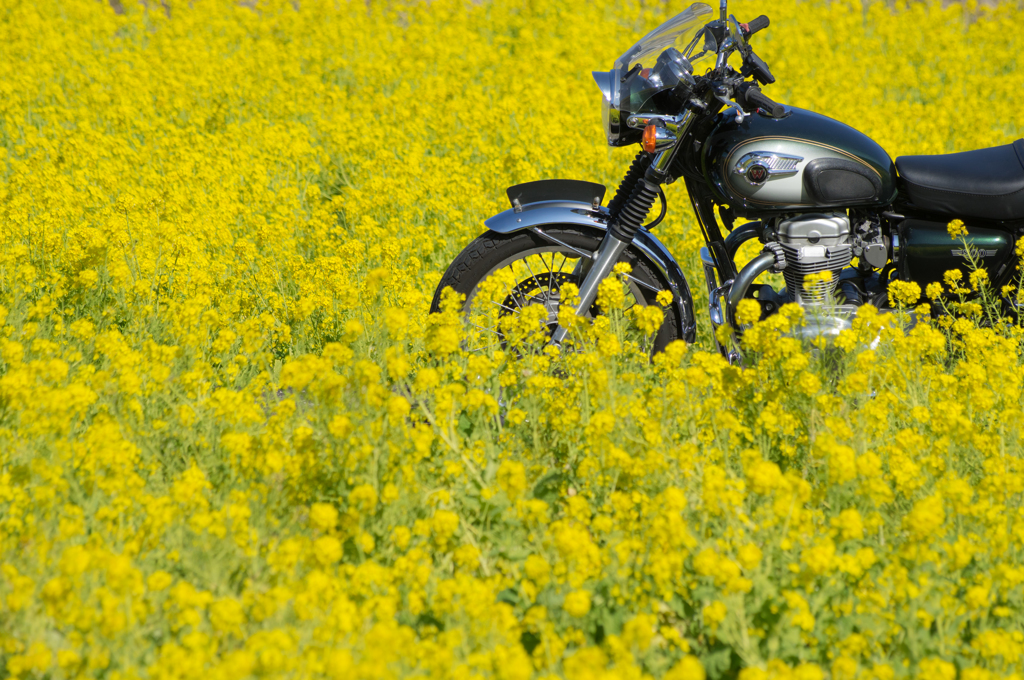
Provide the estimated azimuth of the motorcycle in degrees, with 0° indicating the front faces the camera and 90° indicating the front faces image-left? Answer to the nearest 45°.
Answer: approximately 90°
